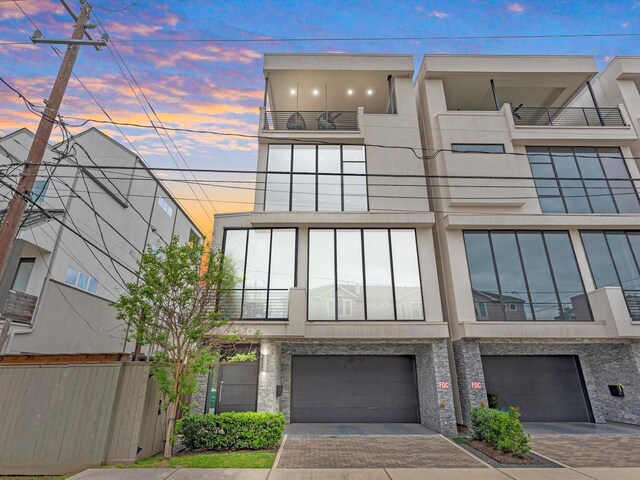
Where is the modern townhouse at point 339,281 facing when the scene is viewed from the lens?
facing the viewer

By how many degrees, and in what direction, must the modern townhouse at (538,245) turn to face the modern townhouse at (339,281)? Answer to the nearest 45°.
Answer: approximately 45° to its right

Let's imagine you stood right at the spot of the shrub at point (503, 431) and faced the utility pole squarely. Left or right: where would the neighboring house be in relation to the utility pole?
right

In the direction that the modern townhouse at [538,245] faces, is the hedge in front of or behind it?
in front

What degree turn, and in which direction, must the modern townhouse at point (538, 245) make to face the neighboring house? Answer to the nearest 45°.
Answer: approximately 45° to its right

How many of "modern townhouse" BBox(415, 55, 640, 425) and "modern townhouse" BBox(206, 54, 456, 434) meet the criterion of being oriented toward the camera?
2

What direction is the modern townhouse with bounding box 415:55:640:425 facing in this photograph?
toward the camera

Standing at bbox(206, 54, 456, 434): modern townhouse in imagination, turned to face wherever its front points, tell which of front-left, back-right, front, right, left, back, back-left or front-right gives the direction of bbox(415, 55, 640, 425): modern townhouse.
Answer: left

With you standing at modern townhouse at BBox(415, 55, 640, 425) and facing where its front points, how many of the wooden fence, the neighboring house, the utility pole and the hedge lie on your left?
0

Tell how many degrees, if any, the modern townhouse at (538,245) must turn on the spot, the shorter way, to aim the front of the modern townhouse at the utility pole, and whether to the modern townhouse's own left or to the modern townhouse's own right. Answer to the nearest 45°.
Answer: approximately 45° to the modern townhouse's own right

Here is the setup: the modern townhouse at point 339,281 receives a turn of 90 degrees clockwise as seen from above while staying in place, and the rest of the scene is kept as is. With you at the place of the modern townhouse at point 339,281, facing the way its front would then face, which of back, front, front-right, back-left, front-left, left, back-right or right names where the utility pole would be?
front-left
